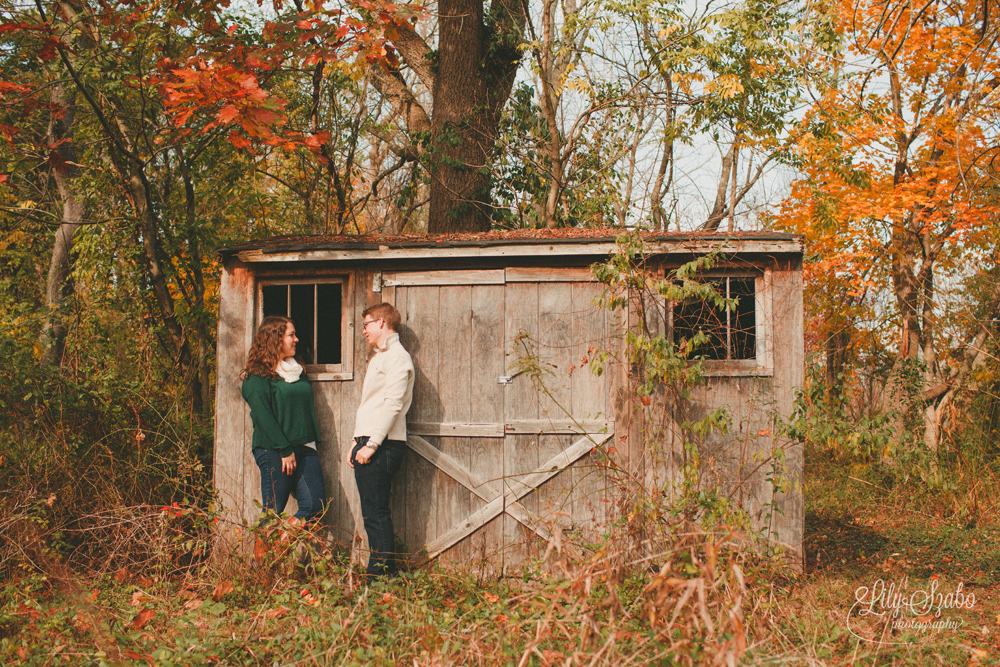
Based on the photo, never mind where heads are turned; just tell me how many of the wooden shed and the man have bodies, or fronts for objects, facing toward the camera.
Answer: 1

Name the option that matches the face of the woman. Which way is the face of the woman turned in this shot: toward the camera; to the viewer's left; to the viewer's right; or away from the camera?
to the viewer's right

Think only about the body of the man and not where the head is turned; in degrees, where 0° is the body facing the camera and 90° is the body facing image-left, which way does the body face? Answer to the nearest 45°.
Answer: approximately 90°

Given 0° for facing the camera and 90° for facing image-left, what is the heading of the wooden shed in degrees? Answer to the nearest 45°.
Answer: approximately 0°

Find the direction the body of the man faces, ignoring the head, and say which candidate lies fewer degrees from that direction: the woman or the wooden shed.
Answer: the woman

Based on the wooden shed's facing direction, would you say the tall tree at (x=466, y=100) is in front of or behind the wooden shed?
behind

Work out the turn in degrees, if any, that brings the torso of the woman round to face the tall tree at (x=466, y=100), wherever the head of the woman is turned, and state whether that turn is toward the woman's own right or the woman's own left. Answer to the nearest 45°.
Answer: approximately 90° to the woman's own left

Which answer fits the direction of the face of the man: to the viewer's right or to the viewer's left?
to the viewer's left

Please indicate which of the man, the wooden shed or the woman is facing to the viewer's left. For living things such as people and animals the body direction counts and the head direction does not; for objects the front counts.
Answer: the man

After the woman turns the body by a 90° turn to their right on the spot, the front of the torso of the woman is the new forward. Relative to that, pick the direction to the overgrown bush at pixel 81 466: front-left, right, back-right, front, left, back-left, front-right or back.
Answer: right

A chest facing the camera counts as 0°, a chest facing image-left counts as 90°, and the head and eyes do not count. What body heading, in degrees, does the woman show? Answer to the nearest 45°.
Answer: approximately 315°
